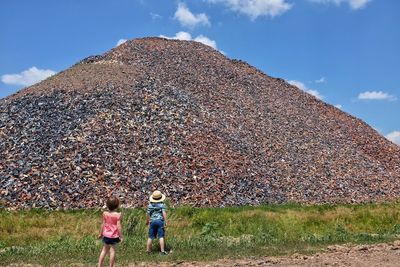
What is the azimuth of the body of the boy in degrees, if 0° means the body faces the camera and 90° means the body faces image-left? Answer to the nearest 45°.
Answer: approximately 180°

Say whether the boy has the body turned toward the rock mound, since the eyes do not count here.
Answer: yes
